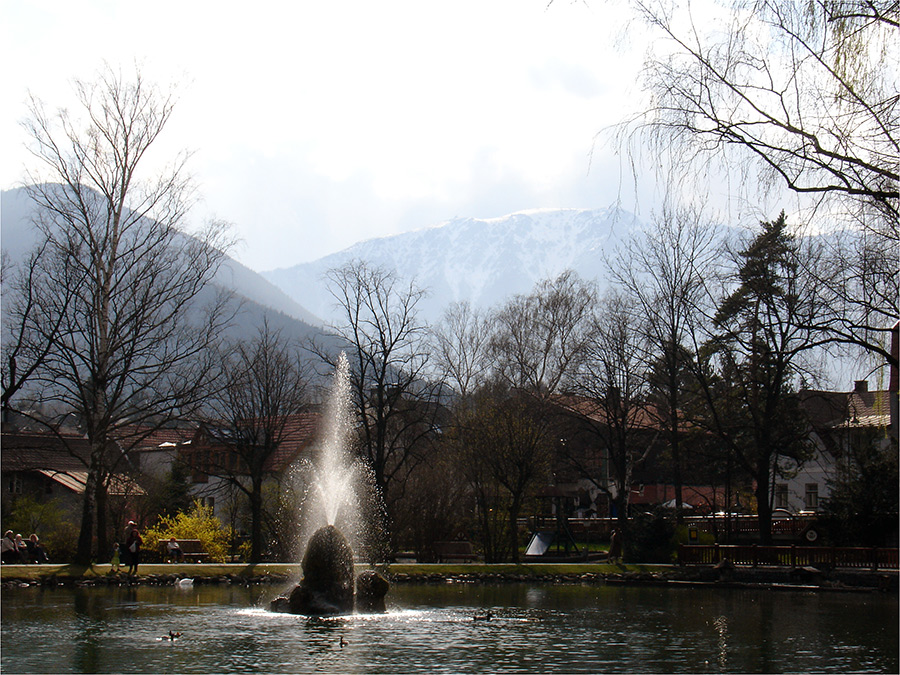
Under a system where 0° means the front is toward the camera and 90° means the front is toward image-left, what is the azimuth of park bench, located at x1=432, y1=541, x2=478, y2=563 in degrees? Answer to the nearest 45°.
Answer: approximately 0°

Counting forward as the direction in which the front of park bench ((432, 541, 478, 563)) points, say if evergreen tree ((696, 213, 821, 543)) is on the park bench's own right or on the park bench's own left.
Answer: on the park bench's own left

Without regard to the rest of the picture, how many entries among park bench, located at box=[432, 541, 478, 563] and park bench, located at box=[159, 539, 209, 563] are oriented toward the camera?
2

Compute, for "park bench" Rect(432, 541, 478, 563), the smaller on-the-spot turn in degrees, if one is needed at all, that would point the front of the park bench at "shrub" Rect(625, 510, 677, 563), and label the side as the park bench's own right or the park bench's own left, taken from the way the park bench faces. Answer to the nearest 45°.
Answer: approximately 90° to the park bench's own left

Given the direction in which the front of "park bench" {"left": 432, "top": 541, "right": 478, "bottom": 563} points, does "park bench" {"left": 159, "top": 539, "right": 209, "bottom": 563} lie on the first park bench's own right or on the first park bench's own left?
on the first park bench's own right

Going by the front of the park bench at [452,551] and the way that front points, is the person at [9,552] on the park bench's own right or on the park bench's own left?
on the park bench's own right

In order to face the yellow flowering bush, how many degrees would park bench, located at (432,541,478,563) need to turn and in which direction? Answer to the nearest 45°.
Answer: approximately 90° to its right

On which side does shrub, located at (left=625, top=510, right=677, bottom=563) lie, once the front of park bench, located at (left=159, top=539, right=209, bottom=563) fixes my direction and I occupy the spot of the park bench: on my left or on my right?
on my left

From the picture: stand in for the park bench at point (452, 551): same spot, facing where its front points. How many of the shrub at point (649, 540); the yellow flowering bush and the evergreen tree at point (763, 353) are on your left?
2
